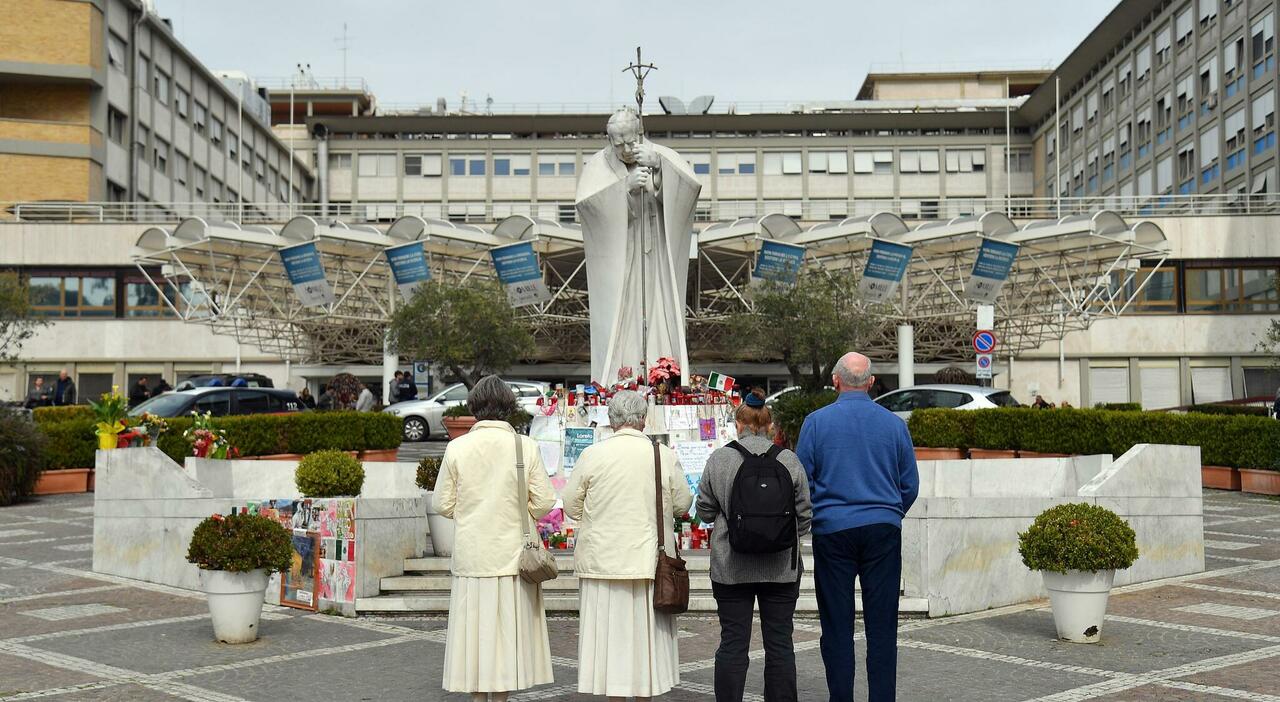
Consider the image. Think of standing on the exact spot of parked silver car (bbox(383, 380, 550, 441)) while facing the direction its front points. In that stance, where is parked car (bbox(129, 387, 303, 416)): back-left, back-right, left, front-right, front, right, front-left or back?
front-left

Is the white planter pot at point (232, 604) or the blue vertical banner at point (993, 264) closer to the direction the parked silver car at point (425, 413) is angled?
the white planter pot

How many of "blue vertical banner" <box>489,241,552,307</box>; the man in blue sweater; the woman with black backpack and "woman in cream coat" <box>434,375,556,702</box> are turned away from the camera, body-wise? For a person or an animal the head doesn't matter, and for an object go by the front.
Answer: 3

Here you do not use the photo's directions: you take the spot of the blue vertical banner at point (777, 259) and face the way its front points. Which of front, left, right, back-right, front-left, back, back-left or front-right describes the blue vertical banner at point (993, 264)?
left

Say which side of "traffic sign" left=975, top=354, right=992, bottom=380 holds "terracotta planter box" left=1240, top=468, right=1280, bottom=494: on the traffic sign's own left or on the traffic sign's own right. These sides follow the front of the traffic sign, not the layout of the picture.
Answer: on the traffic sign's own left

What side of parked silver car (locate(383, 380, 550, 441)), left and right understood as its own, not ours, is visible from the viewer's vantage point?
left

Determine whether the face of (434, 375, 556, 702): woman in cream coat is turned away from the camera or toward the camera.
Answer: away from the camera

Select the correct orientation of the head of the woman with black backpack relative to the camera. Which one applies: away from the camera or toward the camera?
away from the camera

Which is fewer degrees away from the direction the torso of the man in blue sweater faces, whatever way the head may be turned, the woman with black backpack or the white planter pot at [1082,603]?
the white planter pot

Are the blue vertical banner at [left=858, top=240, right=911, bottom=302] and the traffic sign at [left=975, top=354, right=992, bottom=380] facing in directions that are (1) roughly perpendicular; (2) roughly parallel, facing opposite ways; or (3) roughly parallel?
roughly parallel

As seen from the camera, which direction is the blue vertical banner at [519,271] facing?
toward the camera

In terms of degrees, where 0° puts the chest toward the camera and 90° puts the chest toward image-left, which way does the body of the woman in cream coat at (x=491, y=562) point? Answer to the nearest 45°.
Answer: approximately 180°

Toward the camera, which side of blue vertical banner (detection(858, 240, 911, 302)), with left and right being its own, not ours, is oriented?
front

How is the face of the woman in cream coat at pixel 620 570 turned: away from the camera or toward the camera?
away from the camera

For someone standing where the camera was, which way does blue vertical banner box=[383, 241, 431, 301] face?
facing the viewer

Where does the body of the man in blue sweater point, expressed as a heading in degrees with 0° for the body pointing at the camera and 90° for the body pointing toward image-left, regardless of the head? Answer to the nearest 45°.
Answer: approximately 180°

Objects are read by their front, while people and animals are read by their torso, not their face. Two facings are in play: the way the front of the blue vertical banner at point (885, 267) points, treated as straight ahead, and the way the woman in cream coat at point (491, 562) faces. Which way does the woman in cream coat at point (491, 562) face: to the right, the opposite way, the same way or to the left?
the opposite way

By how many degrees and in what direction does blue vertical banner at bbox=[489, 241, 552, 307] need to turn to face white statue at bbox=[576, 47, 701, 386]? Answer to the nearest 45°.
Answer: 0° — it already faces it

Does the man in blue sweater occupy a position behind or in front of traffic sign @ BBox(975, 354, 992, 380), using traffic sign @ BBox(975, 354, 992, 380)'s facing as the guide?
in front

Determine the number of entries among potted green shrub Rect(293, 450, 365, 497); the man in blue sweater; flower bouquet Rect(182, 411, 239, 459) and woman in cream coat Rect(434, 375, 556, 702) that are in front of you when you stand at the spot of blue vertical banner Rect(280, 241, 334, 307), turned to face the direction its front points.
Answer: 4

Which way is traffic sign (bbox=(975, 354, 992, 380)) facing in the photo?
toward the camera
